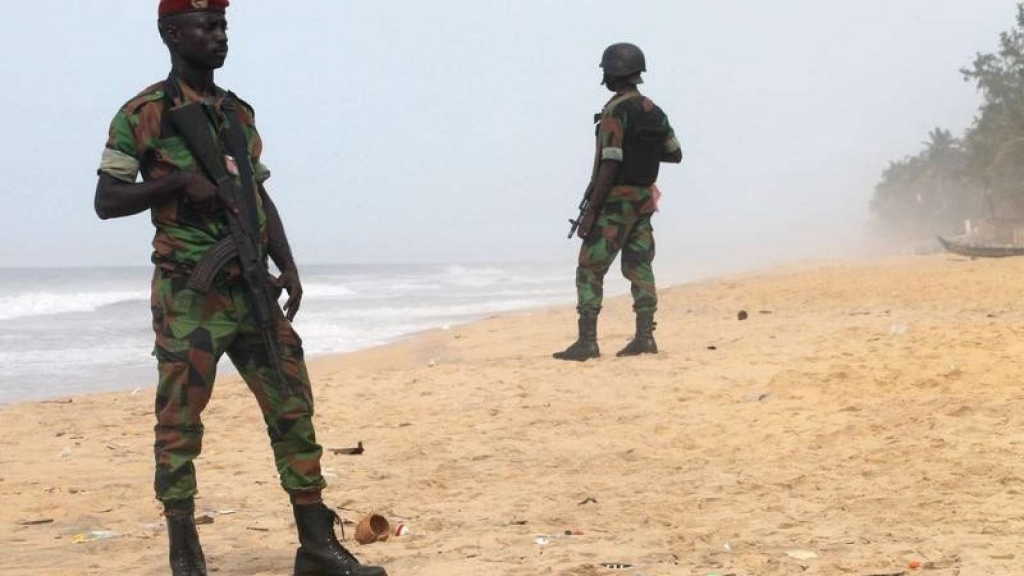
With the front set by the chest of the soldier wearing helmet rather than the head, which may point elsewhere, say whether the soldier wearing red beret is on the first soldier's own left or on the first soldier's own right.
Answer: on the first soldier's own left

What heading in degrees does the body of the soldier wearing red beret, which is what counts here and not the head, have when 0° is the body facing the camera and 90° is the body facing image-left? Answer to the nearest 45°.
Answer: approximately 315°

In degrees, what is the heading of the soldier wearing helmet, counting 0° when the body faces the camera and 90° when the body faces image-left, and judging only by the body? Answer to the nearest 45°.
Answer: approximately 135°

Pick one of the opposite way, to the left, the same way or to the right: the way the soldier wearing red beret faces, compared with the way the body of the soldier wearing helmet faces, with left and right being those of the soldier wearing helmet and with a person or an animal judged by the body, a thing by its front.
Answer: the opposite way

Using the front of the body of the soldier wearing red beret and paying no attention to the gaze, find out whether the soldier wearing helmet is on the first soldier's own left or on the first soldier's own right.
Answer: on the first soldier's own left
